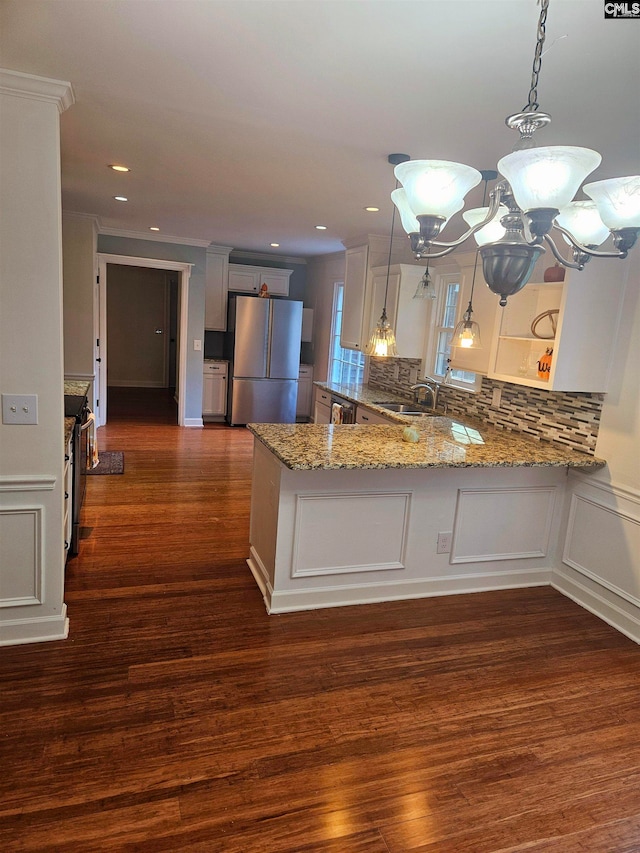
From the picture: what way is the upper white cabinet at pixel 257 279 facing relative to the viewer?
toward the camera

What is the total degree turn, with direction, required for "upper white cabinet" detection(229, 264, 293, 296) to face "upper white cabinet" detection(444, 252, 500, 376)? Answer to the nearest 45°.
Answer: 0° — it already faces it

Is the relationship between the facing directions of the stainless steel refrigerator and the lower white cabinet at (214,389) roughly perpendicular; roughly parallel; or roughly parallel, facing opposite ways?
roughly parallel

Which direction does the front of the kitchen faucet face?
to the viewer's left

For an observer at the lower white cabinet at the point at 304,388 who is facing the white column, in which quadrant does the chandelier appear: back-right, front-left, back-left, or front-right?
front-left

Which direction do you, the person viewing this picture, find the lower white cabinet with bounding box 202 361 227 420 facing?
facing the viewer

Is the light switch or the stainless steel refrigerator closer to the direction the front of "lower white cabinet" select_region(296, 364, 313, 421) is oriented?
the light switch

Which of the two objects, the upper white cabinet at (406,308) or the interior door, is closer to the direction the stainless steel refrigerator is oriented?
the upper white cabinet

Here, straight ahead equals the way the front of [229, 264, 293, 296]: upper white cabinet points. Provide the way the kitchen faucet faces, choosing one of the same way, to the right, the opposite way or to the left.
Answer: to the right

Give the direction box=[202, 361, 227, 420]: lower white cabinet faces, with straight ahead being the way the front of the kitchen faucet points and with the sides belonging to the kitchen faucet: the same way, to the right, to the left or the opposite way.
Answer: to the left

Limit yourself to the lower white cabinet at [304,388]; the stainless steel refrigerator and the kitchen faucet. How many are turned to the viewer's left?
1

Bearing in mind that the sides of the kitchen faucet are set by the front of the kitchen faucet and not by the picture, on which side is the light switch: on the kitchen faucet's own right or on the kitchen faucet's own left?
on the kitchen faucet's own left

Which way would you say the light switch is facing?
toward the camera

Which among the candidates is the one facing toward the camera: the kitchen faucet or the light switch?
the light switch

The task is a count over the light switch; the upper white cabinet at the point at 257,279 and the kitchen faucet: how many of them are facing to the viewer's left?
1

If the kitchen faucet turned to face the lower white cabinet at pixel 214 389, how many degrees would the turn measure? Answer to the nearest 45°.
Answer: approximately 45° to its right

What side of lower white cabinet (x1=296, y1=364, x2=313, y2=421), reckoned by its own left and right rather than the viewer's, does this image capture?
front

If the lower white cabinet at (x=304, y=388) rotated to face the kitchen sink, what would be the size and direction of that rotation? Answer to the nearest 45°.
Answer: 0° — it already faces it
